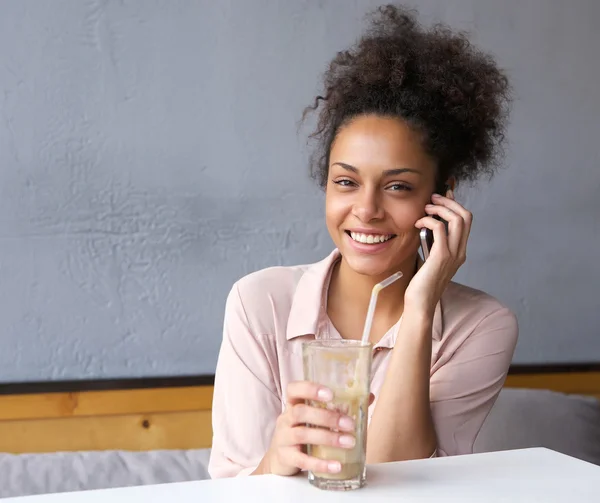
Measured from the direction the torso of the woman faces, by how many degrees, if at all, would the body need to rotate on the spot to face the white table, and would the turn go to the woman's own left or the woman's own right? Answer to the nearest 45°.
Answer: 0° — they already face it

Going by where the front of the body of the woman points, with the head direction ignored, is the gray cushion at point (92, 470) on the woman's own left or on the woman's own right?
on the woman's own right

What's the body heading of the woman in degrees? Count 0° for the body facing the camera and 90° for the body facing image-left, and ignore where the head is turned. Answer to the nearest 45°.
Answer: approximately 0°

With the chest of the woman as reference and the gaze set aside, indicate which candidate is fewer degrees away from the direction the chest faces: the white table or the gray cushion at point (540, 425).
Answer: the white table

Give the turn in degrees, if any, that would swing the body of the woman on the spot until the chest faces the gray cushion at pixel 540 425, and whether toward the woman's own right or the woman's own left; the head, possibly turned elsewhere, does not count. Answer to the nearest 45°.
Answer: approximately 135° to the woman's own left
